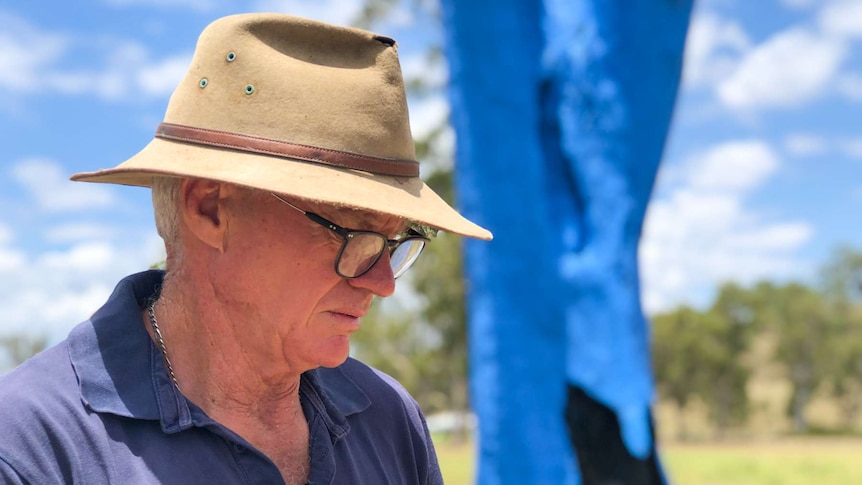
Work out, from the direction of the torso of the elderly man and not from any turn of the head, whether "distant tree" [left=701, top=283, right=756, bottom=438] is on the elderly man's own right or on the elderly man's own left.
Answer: on the elderly man's own left

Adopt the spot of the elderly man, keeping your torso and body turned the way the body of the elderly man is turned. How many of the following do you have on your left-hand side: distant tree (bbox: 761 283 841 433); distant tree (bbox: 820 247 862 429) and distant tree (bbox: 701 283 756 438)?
3

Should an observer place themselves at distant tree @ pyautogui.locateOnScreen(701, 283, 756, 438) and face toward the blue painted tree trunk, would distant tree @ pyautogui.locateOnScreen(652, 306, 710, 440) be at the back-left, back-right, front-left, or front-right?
front-right

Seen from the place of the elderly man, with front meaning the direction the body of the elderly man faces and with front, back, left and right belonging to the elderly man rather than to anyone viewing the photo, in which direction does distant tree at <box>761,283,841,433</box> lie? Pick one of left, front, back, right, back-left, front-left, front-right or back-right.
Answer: left

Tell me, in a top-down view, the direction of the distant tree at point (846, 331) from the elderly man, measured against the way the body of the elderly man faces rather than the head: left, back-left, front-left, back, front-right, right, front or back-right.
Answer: left

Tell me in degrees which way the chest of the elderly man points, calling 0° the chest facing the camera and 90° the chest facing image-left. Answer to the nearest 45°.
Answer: approximately 315°

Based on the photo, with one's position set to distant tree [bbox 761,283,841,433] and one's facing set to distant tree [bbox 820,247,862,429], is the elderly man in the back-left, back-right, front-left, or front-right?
back-right

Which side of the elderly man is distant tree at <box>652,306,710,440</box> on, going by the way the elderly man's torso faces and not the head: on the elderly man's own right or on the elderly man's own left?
on the elderly man's own left

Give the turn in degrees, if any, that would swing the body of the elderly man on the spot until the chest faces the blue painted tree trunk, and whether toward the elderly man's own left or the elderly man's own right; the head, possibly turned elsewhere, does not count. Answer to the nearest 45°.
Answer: approximately 90° to the elderly man's own left
